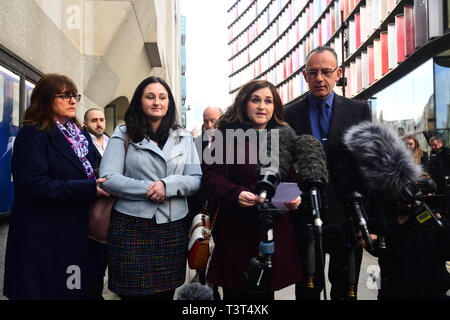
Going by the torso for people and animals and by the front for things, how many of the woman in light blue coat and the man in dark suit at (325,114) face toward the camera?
2

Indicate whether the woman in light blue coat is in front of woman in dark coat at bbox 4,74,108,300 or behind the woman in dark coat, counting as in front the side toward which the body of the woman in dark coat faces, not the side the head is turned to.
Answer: in front

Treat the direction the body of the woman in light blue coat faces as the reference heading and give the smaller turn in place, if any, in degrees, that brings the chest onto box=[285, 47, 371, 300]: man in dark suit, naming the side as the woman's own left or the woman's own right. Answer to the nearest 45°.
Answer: approximately 90° to the woman's own left

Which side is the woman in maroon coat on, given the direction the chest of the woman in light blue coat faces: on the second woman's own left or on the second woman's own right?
on the second woman's own left

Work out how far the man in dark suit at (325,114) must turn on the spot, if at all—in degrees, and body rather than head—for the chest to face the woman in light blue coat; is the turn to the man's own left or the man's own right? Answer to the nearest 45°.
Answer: approximately 45° to the man's own right

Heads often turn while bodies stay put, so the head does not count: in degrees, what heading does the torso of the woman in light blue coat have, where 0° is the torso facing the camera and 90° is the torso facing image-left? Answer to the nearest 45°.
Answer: approximately 0°

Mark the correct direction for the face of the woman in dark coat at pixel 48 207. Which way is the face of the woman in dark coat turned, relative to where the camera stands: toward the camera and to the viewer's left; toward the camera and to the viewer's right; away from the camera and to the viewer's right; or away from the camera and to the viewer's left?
toward the camera and to the viewer's right

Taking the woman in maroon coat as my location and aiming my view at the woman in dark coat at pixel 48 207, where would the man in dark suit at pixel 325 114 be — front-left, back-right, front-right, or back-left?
back-right

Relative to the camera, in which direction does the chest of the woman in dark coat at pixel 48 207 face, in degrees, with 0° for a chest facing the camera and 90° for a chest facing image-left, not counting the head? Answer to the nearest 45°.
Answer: approximately 315°
